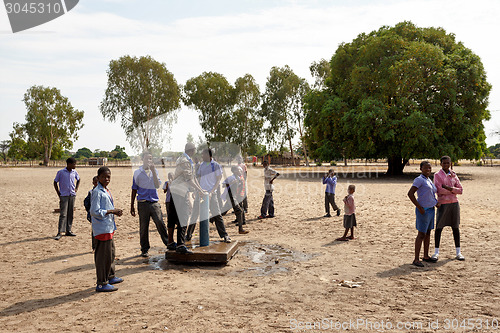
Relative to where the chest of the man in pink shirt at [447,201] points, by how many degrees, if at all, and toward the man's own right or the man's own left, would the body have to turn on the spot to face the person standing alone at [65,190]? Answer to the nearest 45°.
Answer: approximately 90° to the man's own right

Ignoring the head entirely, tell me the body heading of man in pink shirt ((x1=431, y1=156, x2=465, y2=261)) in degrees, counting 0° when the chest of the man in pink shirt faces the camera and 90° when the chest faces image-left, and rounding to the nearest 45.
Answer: approximately 0°

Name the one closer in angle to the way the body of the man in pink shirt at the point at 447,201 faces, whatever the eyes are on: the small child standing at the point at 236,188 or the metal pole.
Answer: the metal pole

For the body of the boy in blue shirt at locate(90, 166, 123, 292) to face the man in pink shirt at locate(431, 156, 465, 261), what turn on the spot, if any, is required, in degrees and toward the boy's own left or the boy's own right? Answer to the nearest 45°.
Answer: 0° — they already face them

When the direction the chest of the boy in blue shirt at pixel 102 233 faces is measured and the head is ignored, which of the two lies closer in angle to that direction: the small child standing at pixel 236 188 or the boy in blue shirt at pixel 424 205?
the boy in blue shirt

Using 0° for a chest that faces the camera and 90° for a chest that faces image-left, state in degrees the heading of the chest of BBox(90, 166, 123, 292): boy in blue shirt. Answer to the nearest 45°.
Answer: approximately 270°

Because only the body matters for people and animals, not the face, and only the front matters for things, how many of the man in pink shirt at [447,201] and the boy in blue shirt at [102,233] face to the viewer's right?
1
